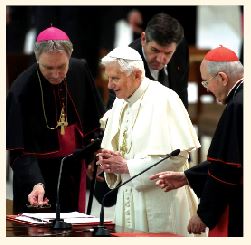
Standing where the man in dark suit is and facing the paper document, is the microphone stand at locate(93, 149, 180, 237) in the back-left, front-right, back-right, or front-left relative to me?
front-left

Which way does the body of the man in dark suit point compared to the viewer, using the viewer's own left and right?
facing the viewer
